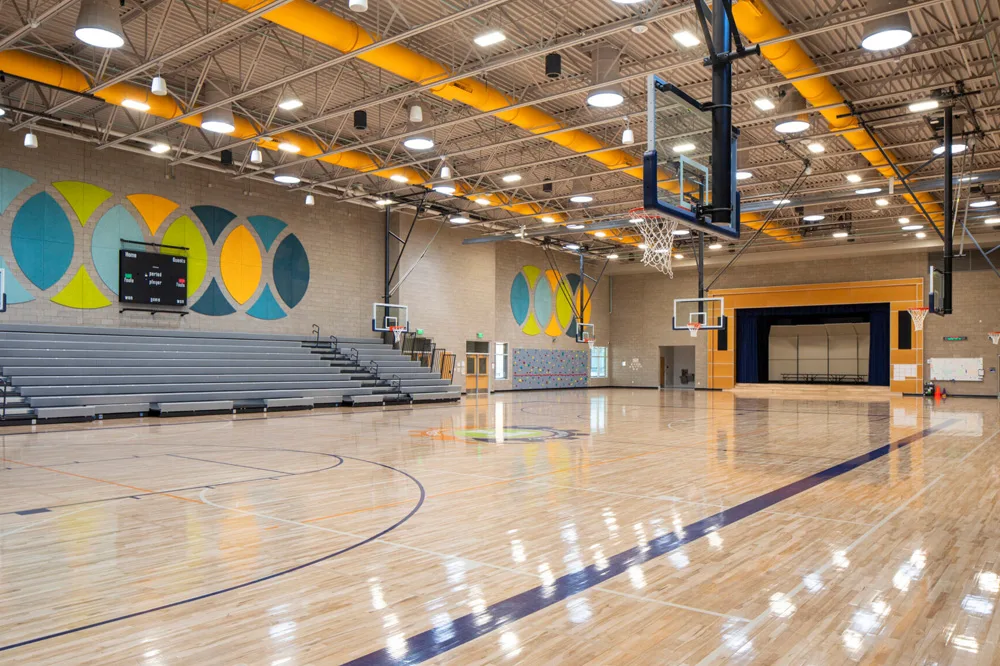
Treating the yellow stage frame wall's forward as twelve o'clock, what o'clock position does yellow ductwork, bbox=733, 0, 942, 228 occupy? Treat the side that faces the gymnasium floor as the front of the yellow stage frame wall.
The yellow ductwork is roughly at 12 o'clock from the yellow stage frame wall.

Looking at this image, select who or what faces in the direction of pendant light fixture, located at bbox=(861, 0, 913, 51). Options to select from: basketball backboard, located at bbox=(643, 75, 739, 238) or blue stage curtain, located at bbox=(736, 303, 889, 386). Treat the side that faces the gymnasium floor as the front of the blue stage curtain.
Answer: the blue stage curtain

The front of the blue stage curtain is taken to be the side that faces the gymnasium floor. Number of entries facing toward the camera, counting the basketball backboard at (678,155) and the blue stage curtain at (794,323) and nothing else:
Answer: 1

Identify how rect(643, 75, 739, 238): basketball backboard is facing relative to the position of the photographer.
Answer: facing away from the viewer and to the left of the viewer

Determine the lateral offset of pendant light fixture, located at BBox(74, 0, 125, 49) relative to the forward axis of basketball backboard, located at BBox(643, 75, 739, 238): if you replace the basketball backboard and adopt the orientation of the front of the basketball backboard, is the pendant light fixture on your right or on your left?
on your left

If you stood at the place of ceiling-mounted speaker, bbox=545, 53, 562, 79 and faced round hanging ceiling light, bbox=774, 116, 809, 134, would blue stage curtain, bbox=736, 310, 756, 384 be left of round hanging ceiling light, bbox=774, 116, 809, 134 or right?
left

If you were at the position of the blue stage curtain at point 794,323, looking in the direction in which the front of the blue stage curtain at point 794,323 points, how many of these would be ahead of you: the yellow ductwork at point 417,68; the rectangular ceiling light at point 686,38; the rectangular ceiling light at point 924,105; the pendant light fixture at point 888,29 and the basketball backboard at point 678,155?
5

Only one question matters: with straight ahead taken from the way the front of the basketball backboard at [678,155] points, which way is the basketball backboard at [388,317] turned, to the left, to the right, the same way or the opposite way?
the opposite way

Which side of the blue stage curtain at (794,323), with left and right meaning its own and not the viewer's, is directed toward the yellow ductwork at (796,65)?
front

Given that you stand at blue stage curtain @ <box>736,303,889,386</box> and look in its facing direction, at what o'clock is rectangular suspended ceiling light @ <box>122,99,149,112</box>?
The rectangular suspended ceiling light is roughly at 1 o'clock from the blue stage curtain.

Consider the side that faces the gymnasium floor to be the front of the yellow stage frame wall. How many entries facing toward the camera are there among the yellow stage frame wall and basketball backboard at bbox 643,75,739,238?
1

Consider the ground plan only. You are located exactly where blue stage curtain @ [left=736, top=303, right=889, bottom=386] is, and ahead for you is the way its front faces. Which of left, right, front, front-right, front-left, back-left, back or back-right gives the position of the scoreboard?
front-right
